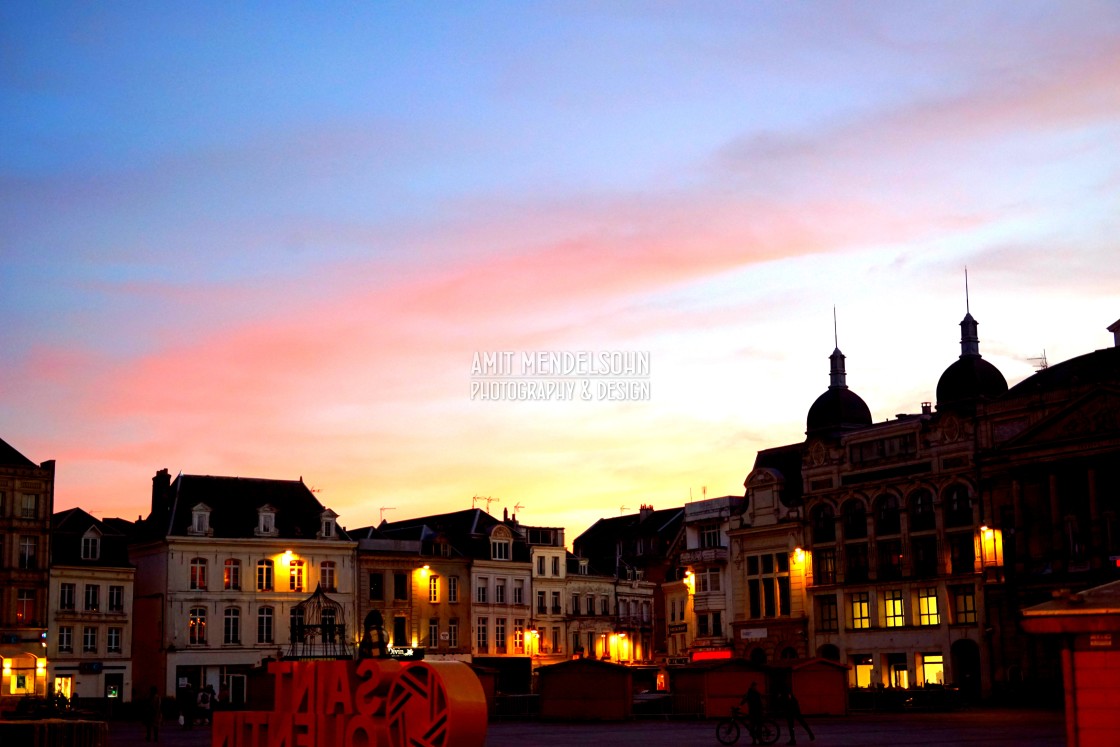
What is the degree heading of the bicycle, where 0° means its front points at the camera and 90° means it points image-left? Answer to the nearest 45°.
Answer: approximately 90°
